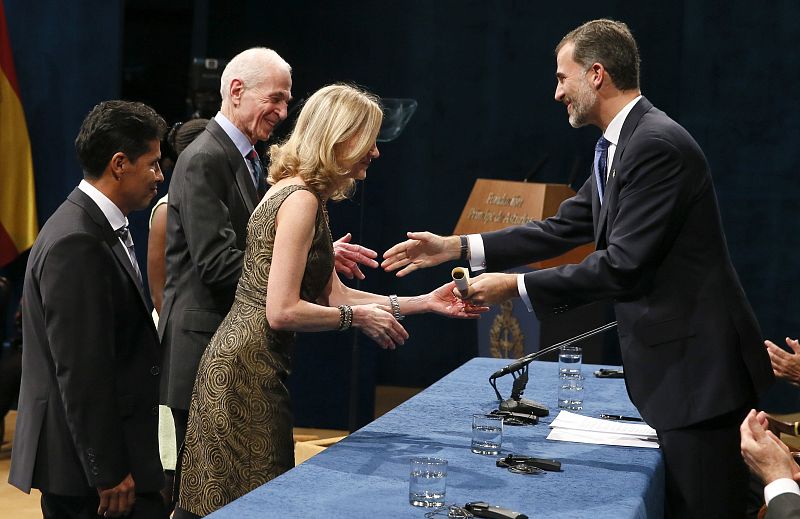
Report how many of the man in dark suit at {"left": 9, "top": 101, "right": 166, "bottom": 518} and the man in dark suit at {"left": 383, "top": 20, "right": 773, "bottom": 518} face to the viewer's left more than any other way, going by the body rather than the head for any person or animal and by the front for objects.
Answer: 1

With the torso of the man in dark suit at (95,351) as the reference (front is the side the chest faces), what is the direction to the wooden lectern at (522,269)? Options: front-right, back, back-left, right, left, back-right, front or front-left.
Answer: front-left

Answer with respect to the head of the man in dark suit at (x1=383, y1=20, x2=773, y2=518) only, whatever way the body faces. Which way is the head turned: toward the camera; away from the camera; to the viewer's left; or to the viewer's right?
to the viewer's left

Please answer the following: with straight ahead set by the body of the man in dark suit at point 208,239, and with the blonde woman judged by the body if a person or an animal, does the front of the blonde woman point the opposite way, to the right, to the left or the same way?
the same way

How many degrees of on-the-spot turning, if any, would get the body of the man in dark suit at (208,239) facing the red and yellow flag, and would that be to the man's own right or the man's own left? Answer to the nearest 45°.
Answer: approximately 135° to the man's own left

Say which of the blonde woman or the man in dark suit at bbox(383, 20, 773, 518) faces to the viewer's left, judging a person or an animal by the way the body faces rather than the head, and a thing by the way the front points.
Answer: the man in dark suit

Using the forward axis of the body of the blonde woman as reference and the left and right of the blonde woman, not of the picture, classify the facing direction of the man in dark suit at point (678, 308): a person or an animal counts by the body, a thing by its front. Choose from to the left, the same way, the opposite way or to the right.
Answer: the opposite way

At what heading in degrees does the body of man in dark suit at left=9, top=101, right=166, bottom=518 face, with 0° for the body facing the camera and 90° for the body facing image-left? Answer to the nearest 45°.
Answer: approximately 270°

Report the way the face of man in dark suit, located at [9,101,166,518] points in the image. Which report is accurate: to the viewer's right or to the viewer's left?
to the viewer's right

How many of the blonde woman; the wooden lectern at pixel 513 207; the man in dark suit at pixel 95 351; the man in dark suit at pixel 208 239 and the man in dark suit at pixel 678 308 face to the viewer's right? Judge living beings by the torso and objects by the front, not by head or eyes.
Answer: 3

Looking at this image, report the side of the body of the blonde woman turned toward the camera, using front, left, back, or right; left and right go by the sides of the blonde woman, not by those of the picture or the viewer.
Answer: right

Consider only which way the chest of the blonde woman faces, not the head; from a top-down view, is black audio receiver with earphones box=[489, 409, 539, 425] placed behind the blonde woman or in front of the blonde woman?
in front

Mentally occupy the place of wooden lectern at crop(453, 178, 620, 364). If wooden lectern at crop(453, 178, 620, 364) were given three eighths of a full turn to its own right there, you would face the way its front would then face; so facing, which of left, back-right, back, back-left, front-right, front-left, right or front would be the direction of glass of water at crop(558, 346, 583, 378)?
back

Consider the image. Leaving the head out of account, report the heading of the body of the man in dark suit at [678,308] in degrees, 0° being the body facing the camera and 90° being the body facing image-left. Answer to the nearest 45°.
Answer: approximately 90°

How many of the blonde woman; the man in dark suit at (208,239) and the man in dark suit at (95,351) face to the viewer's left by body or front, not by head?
0

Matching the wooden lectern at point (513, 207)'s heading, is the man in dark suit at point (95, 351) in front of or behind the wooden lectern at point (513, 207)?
in front

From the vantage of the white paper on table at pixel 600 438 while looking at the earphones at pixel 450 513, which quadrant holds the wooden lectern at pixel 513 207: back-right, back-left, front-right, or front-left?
back-right
